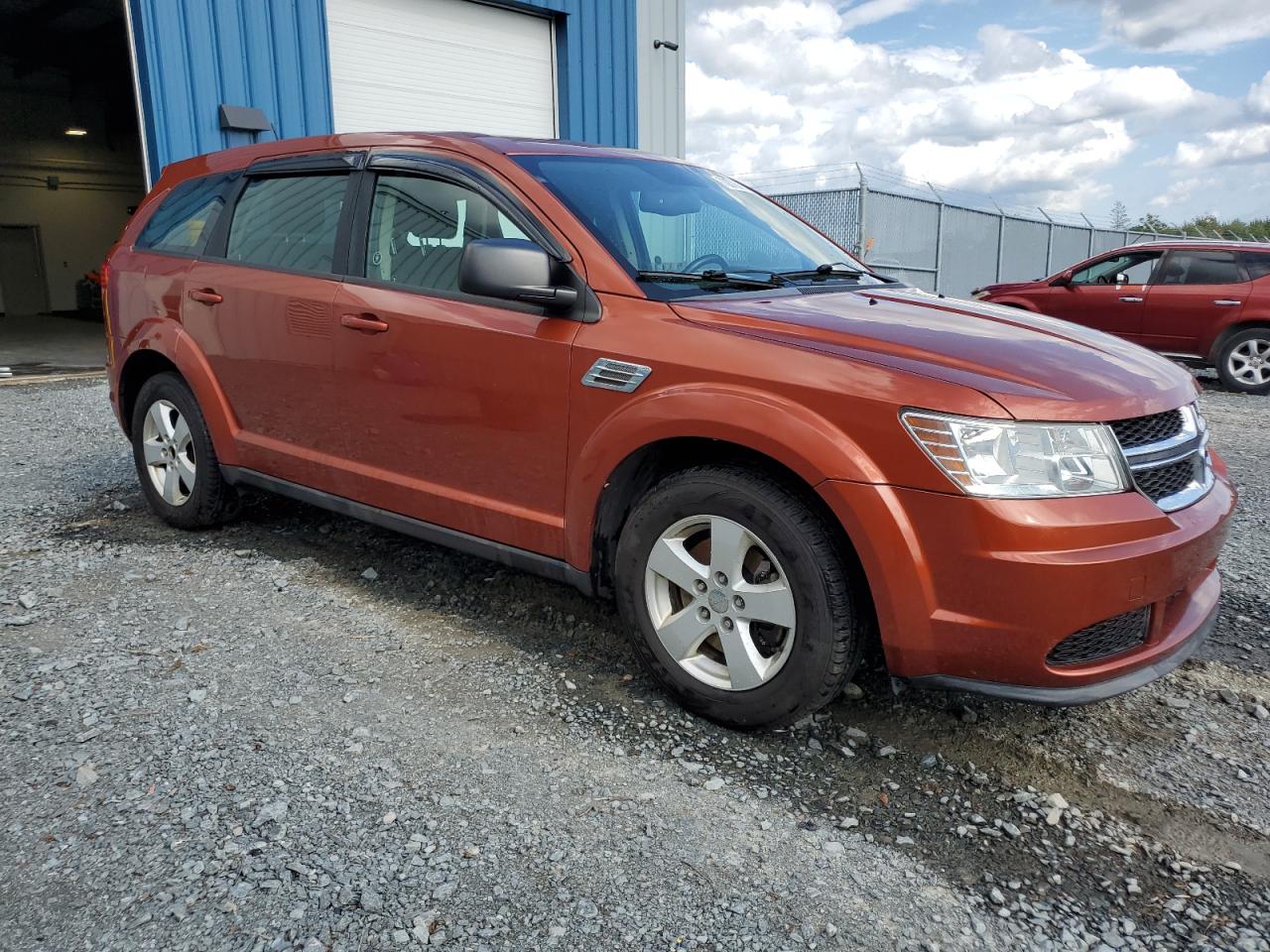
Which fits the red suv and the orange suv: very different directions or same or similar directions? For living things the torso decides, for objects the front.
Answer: very different directions

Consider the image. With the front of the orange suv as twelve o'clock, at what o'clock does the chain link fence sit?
The chain link fence is roughly at 8 o'clock from the orange suv.

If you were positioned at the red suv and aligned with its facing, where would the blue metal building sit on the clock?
The blue metal building is roughly at 11 o'clock from the red suv.

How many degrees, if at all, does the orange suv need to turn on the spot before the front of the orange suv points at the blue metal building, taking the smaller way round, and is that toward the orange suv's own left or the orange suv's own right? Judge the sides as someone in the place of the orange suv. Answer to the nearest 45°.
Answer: approximately 135° to the orange suv's own left

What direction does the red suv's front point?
to the viewer's left

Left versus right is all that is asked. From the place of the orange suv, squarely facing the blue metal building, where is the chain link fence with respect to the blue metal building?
right

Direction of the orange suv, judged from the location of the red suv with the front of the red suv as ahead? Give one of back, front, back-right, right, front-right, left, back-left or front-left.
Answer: left

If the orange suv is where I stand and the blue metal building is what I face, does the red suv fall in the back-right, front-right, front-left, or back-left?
front-right

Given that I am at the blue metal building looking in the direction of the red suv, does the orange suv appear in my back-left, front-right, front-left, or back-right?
front-right

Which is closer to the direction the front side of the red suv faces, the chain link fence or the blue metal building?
the blue metal building

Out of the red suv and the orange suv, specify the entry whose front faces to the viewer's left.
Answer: the red suv

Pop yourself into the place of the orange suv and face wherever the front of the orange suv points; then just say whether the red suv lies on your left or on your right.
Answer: on your left

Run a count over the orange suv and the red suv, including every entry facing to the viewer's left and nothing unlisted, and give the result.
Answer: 1
